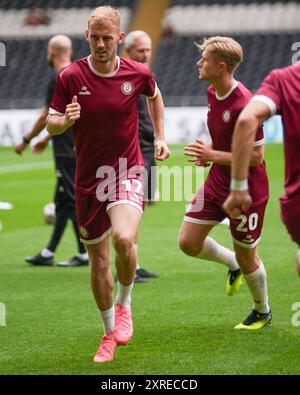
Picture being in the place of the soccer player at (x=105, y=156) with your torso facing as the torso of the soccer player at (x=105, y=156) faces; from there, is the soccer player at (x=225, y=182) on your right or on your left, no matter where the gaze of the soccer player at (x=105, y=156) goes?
on your left

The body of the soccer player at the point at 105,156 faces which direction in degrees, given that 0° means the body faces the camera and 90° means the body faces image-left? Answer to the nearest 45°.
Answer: approximately 0°

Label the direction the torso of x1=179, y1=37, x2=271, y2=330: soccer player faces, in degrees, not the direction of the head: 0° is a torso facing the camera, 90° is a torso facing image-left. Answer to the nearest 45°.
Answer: approximately 45°

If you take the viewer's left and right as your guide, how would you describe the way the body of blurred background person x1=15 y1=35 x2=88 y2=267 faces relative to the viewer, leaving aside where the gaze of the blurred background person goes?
facing to the left of the viewer

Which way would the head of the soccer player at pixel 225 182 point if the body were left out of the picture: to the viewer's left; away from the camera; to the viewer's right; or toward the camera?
to the viewer's left
